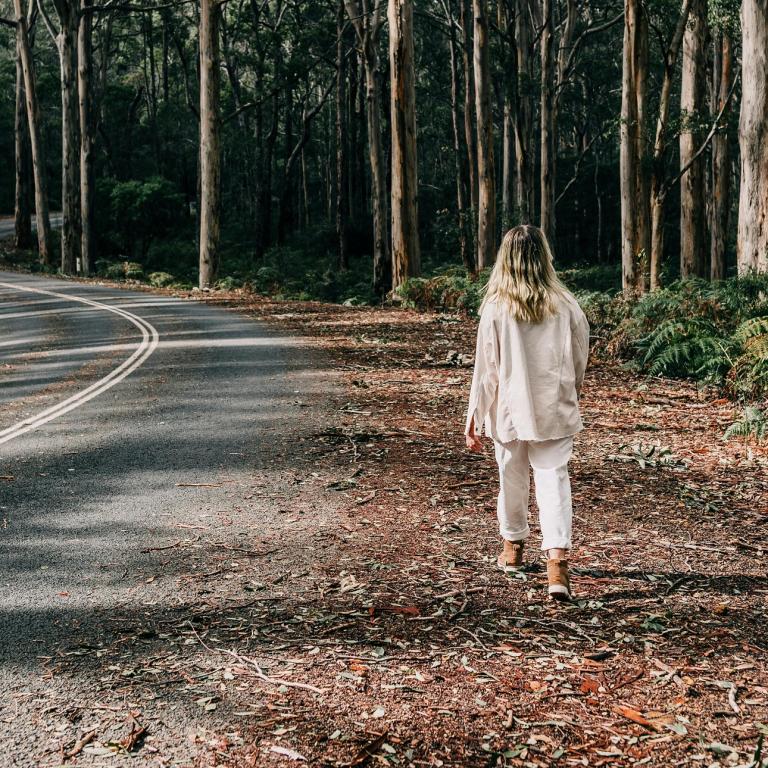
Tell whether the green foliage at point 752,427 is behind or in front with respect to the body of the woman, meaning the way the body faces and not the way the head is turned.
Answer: in front

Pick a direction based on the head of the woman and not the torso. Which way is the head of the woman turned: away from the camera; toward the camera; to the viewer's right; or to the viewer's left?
away from the camera

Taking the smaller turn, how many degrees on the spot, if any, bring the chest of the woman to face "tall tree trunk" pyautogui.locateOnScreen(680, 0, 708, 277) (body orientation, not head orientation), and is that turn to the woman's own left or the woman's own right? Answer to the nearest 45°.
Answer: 0° — they already face it

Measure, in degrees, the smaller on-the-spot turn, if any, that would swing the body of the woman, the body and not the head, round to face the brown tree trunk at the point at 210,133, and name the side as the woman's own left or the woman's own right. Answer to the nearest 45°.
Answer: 0° — they already face it

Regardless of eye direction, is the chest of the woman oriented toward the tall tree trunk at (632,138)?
yes

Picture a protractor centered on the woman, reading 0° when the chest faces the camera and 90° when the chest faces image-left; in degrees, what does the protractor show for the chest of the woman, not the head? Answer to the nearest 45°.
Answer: approximately 180°

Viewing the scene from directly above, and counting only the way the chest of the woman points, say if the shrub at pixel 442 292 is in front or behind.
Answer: in front

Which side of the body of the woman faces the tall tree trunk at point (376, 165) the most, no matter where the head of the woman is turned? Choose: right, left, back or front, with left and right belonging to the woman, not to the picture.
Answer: front

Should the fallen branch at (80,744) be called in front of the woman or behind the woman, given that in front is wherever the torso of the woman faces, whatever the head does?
behind

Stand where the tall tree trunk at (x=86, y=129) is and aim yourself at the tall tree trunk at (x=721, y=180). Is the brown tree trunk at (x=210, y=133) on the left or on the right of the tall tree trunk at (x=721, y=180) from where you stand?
right

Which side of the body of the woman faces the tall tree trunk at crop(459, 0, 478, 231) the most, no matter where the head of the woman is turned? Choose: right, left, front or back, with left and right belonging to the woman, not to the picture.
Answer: front

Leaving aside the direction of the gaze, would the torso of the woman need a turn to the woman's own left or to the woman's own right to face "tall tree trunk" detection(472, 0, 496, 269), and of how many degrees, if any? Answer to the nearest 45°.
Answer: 0° — they already face it

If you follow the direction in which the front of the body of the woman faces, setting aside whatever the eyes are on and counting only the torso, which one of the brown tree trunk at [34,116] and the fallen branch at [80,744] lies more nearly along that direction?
the brown tree trunk
